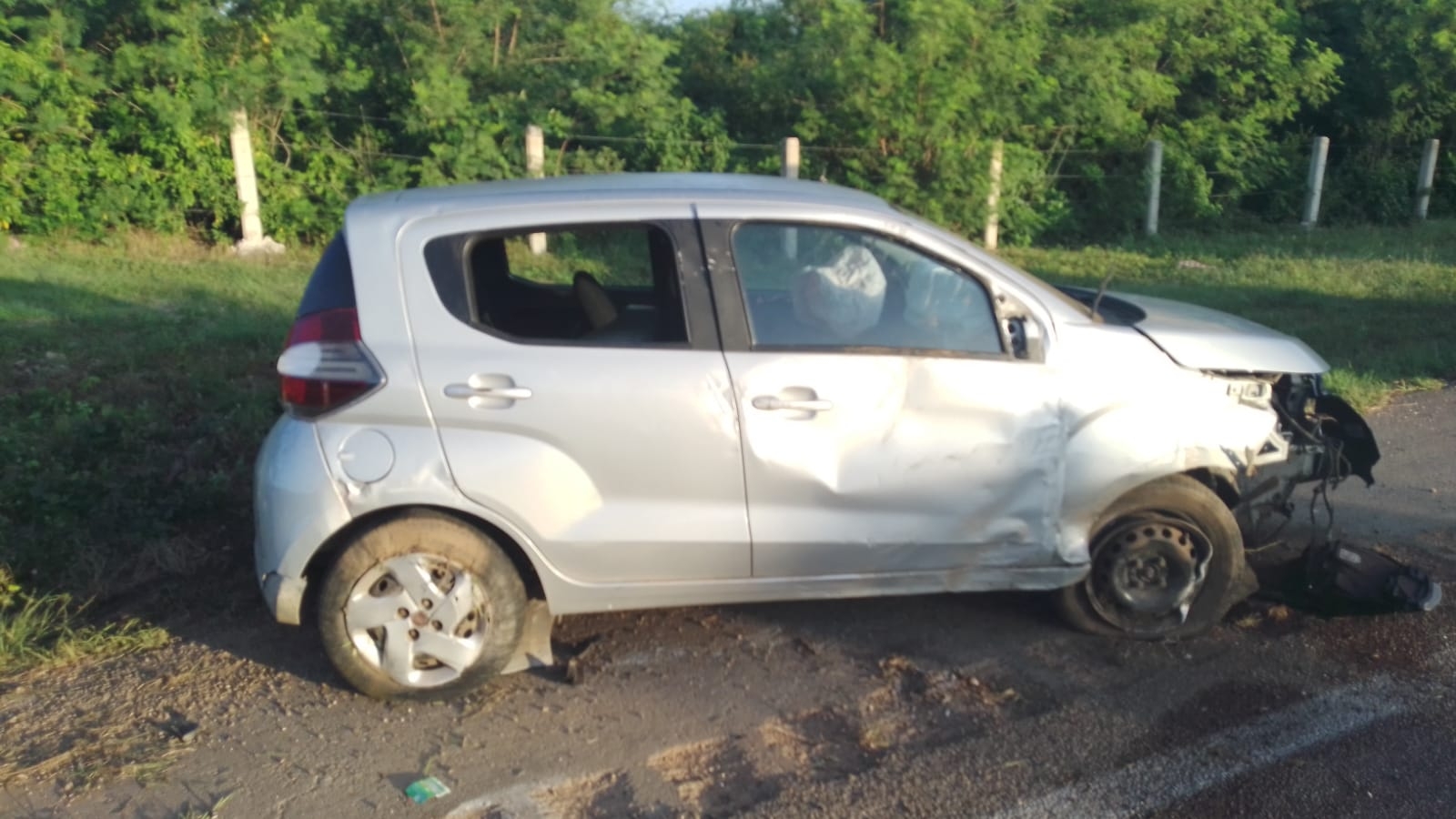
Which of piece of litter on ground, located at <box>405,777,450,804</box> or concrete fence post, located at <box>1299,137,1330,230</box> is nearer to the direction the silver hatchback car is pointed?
the concrete fence post

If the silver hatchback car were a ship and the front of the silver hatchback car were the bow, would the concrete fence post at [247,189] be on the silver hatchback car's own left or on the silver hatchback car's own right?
on the silver hatchback car's own left

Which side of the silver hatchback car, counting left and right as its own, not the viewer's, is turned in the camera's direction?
right

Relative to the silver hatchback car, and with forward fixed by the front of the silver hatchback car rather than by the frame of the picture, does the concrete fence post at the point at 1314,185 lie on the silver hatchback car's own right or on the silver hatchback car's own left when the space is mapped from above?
on the silver hatchback car's own left

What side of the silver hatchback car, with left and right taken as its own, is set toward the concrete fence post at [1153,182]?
left

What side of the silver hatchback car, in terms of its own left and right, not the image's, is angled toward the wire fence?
left

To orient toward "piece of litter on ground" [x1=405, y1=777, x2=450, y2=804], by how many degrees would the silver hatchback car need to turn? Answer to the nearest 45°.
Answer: approximately 135° to its right

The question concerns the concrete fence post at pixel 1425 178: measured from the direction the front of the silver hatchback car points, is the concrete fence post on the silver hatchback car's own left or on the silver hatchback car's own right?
on the silver hatchback car's own left
